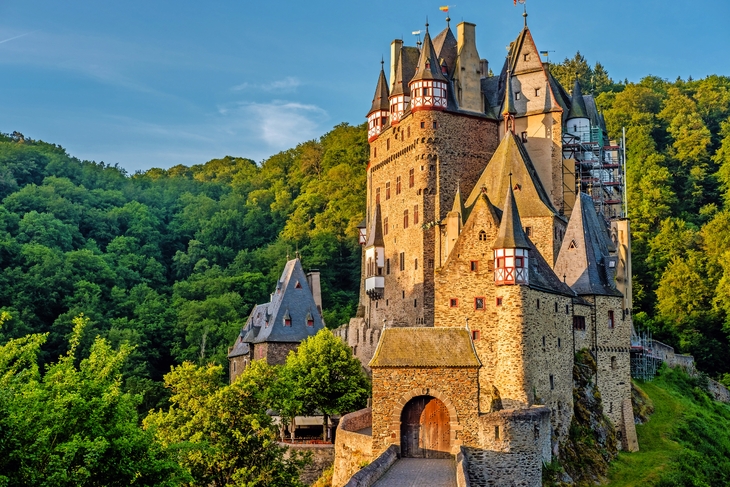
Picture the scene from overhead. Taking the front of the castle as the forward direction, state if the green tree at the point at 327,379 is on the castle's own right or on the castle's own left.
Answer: on the castle's own right

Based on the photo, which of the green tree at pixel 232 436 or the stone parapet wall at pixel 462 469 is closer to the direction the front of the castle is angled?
the stone parapet wall

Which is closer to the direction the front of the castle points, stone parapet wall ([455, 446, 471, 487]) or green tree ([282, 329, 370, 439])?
the stone parapet wall

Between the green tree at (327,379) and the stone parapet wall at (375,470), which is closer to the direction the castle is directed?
the stone parapet wall

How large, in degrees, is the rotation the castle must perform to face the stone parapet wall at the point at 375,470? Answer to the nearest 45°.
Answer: approximately 45° to its right

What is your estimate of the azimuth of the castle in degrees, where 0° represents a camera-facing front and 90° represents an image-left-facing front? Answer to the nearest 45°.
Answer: approximately 0°

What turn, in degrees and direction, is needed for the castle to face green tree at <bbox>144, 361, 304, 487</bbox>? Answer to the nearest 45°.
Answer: approximately 45° to its right
